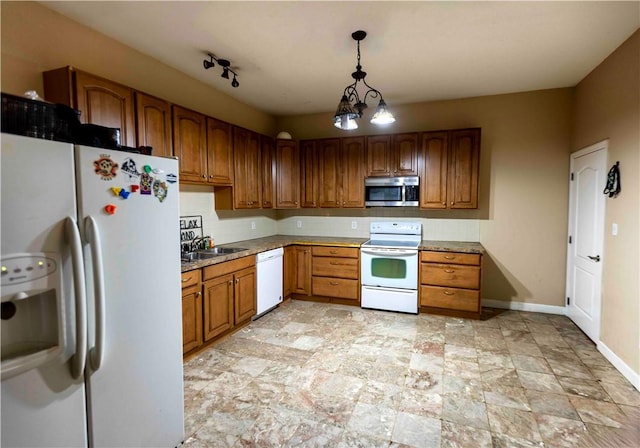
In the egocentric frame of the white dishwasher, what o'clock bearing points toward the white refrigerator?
The white refrigerator is roughly at 2 o'clock from the white dishwasher.

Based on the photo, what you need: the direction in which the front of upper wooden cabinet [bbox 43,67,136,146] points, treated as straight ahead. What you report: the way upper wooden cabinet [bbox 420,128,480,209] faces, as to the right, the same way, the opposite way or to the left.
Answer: to the right

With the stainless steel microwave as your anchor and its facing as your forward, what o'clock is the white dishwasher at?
The white dishwasher is roughly at 2 o'clock from the stainless steel microwave.

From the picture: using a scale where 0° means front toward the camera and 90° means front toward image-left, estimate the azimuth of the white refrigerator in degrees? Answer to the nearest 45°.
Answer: approximately 315°

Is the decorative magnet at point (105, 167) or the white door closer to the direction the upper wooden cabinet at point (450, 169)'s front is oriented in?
the decorative magnet

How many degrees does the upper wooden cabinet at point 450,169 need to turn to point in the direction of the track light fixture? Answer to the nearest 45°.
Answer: approximately 45° to its right

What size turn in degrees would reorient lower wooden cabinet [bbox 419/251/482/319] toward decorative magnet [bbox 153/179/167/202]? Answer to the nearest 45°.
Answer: approximately 45° to its right

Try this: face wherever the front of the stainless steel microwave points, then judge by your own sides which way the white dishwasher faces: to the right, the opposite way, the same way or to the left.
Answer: to the left

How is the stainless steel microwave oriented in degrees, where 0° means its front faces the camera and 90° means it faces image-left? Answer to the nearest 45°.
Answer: approximately 0°

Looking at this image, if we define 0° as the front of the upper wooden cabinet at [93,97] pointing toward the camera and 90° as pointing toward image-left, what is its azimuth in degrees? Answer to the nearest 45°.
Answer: approximately 315°

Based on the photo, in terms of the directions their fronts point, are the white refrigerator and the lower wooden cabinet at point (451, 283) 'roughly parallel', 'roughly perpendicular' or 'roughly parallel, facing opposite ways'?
roughly perpendicular
